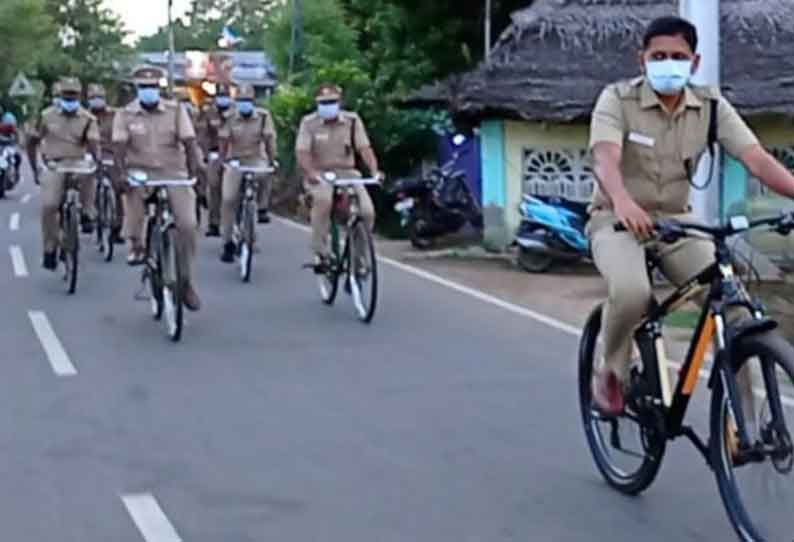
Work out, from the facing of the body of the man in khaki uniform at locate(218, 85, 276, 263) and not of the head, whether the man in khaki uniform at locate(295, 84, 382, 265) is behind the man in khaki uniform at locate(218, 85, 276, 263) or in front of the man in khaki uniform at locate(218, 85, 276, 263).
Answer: in front

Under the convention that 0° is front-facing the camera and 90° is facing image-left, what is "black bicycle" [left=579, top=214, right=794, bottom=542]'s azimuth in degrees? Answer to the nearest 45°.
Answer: approximately 315°

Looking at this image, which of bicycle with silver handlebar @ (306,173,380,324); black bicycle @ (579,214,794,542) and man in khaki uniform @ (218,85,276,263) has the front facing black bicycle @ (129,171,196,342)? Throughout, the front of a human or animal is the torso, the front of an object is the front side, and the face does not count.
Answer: the man in khaki uniform

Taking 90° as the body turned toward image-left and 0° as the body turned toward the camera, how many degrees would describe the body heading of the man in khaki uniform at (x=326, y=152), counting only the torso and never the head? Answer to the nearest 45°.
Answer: approximately 0°

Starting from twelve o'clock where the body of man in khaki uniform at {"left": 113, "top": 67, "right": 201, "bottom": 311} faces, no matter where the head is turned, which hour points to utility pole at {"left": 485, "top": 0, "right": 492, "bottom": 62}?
The utility pole is roughly at 7 o'clock from the man in khaki uniform.

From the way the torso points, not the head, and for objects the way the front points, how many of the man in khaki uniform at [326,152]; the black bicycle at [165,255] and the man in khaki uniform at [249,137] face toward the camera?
3

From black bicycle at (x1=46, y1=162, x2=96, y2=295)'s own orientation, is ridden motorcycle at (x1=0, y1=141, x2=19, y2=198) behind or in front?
behind
